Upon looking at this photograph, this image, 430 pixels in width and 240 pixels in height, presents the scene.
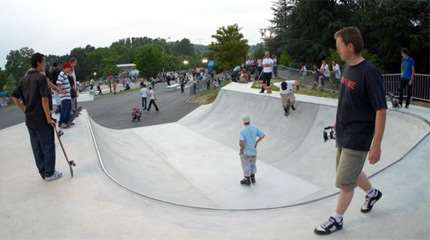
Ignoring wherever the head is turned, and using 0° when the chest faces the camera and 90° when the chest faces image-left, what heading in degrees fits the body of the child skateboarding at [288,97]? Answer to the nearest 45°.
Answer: approximately 45°

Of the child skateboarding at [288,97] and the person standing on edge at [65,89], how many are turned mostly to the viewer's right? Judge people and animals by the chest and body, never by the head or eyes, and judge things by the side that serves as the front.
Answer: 1

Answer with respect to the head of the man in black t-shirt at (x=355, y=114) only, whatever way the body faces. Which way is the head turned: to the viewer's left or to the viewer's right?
to the viewer's left

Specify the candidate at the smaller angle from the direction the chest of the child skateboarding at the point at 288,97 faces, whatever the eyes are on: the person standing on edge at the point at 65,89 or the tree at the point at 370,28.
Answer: the person standing on edge

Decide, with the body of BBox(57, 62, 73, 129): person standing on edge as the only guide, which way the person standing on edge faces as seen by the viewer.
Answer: to the viewer's right

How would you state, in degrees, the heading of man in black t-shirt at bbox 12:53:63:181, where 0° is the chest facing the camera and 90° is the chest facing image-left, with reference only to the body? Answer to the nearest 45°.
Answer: approximately 225°
